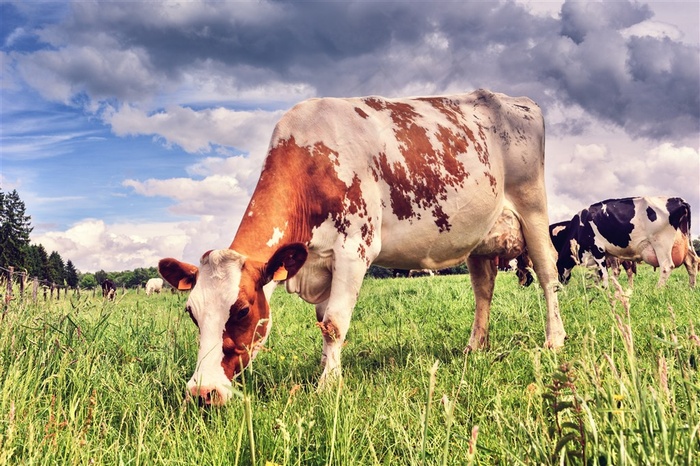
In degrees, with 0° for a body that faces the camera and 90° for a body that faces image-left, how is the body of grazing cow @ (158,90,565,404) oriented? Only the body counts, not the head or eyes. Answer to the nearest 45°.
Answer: approximately 45°

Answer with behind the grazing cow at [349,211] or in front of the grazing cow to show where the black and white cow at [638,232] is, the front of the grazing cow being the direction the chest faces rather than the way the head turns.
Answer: behind
